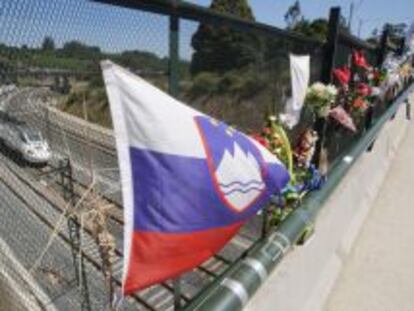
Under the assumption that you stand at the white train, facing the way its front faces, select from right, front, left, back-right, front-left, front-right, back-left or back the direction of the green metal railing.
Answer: front

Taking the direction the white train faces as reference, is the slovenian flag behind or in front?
in front
